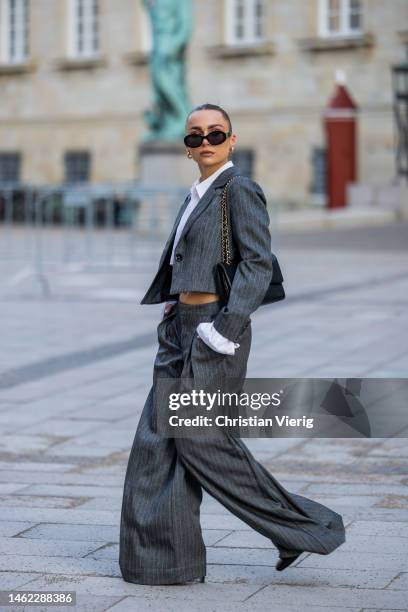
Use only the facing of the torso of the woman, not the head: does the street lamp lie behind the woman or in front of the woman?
behind

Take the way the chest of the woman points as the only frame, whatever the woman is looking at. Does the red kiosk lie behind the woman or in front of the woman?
behind

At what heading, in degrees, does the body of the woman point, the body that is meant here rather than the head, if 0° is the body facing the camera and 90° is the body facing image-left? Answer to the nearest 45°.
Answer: approximately 45°

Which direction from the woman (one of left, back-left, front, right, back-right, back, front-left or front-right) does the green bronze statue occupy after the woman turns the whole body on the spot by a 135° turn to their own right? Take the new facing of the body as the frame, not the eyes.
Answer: front
